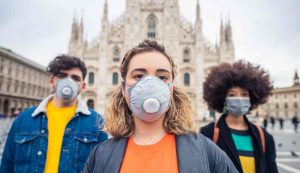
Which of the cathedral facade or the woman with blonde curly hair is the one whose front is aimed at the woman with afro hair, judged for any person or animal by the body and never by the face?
the cathedral facade

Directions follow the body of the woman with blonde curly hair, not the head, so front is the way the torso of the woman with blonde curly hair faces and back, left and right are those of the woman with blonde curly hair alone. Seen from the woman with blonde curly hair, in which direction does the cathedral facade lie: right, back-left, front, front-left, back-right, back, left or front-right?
back

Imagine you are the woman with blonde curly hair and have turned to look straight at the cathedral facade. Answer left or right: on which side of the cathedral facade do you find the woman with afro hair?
right

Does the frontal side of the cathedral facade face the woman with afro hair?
yes

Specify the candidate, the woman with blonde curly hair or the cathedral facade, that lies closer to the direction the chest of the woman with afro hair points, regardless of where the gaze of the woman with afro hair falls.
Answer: the woman with blonde curly hair

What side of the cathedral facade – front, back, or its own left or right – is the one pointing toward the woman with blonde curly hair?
front

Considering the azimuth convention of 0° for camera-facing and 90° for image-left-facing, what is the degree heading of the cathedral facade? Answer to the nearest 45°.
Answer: approximately 0°

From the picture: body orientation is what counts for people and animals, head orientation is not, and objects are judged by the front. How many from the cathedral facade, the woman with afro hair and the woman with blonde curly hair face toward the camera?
3

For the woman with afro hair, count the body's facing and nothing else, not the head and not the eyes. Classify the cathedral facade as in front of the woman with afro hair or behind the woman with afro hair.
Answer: behind
